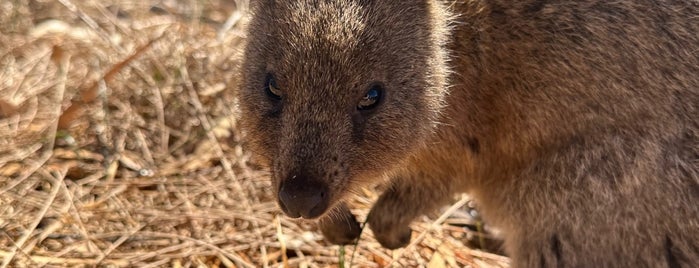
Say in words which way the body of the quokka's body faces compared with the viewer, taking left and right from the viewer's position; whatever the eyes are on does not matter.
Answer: facing the viewer and to the left of the viewer
